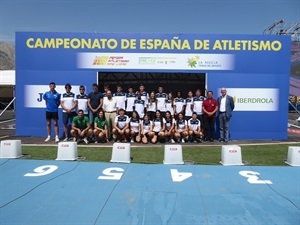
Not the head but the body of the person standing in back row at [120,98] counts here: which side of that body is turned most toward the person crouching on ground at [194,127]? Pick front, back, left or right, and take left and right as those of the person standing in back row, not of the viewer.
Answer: left

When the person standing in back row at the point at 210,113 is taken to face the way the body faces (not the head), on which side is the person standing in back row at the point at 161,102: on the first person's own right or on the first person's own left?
on the first person's own right

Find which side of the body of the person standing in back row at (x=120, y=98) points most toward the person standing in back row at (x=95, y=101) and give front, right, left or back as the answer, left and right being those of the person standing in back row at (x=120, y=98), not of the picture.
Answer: right

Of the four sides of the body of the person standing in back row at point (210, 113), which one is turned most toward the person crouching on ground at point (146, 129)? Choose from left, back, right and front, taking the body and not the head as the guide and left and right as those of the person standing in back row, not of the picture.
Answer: right
